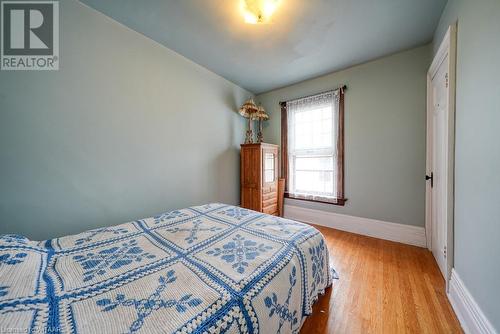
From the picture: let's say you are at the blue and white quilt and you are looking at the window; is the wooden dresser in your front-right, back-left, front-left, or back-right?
front-left

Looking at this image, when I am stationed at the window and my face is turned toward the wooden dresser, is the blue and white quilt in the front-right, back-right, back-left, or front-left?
front-left

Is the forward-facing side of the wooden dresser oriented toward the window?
no

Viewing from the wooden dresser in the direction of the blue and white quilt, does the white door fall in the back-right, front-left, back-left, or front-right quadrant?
front-left

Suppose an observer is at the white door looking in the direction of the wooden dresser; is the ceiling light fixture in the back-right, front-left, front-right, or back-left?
front-left

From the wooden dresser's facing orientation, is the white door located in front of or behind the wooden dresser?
in front

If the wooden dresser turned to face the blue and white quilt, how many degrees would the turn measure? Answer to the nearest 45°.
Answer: approximately 45° to its right

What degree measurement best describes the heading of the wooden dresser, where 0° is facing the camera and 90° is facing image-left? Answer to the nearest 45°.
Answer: approximately 315°
